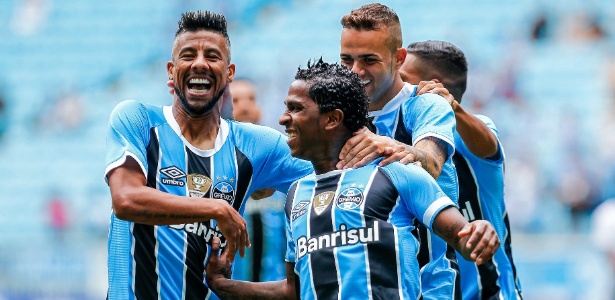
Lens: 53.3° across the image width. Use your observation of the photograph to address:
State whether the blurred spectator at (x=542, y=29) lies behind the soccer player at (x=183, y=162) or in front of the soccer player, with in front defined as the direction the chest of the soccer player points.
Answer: behind

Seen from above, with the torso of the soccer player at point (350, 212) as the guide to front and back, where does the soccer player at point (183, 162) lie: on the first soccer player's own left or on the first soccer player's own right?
on the first soccer player's own right

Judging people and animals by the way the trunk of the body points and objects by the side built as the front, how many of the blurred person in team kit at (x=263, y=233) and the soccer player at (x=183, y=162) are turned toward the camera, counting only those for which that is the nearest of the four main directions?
2

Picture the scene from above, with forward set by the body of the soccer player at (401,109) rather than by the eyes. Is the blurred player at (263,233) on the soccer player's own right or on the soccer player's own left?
on the soccer player's own right

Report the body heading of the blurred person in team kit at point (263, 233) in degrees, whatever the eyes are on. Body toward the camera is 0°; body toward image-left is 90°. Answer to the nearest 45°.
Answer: approximately 0°

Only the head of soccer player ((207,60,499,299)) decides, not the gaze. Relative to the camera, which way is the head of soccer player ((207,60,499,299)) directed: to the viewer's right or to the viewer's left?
to the viewer's left

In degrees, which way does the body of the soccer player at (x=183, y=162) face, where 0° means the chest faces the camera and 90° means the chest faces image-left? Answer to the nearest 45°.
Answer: approximately 0°

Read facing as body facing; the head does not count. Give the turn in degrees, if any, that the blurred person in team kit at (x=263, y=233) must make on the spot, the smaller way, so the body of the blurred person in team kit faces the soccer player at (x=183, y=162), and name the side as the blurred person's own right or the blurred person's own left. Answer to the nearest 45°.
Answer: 0° — they already face them

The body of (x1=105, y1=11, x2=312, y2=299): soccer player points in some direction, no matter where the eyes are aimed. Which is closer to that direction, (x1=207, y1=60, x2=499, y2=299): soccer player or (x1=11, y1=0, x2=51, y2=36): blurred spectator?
the soccer player

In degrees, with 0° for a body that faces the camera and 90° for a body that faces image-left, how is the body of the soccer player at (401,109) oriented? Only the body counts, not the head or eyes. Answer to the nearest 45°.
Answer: approximately 45°

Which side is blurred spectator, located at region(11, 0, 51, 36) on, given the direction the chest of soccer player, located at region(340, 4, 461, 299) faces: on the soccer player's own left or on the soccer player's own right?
on the soccer player's own right

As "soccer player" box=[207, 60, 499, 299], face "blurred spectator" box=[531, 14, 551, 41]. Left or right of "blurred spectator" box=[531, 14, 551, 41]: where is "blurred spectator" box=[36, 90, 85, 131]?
left
